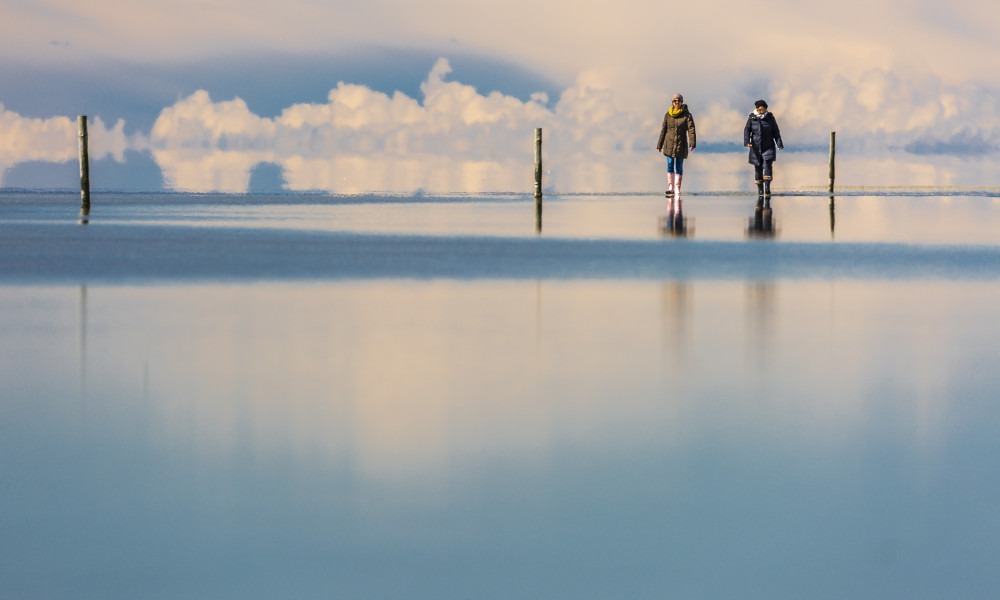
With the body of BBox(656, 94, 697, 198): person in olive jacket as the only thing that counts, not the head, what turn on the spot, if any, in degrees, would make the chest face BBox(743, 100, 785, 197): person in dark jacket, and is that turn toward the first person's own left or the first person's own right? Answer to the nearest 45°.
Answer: approximately 135° to the first person's own left

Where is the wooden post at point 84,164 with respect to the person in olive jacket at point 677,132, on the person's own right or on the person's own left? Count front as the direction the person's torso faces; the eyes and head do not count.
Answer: on the person's own right

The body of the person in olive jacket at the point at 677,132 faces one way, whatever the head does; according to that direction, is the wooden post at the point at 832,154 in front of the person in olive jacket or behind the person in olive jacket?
behind

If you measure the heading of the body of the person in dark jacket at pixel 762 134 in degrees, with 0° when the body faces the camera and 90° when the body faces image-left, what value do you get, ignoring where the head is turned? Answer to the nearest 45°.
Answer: approximately 0°

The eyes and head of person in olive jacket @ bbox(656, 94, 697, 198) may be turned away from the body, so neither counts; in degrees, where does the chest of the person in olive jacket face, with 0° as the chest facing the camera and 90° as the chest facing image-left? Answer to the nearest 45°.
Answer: approximately 0°

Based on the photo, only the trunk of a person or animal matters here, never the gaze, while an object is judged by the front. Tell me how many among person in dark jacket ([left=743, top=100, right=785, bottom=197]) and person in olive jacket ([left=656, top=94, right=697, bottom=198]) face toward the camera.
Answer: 2
